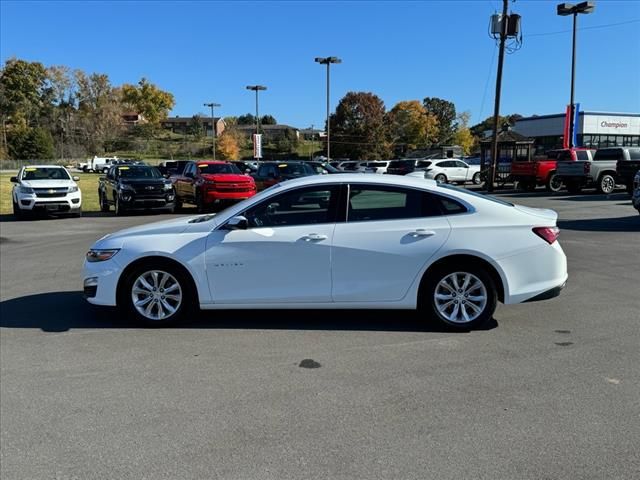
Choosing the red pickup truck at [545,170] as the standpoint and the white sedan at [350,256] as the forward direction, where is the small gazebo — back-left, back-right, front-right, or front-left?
back-right

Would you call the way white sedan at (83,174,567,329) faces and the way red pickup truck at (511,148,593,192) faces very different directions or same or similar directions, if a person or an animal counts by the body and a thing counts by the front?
very different directions

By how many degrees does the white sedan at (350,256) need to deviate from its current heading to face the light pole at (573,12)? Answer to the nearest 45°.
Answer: approximately 135° to its right

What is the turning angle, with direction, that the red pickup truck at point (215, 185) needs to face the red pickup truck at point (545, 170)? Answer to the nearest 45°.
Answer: approximately 45° to its left

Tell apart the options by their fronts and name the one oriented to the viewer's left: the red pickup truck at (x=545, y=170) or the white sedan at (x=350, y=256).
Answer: the white sedan

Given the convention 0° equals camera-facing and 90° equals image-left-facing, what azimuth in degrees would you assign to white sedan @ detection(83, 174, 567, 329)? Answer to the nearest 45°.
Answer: approximately 90°

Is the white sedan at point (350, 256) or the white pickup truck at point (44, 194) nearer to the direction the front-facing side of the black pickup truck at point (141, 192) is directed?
the white sedan

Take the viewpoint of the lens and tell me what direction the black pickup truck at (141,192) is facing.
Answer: facing the viewer and to the right of the viewer

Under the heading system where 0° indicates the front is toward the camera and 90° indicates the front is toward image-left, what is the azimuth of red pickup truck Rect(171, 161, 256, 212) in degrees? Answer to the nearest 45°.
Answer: approximately 315°

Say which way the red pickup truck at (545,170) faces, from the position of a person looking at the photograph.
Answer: facing away from the viewer and to the right of the viewer

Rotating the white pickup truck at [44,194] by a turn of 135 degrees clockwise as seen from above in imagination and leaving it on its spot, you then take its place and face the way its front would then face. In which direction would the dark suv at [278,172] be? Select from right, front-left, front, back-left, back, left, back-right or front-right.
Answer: back-right

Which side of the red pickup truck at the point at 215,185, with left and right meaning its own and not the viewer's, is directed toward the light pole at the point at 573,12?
left
